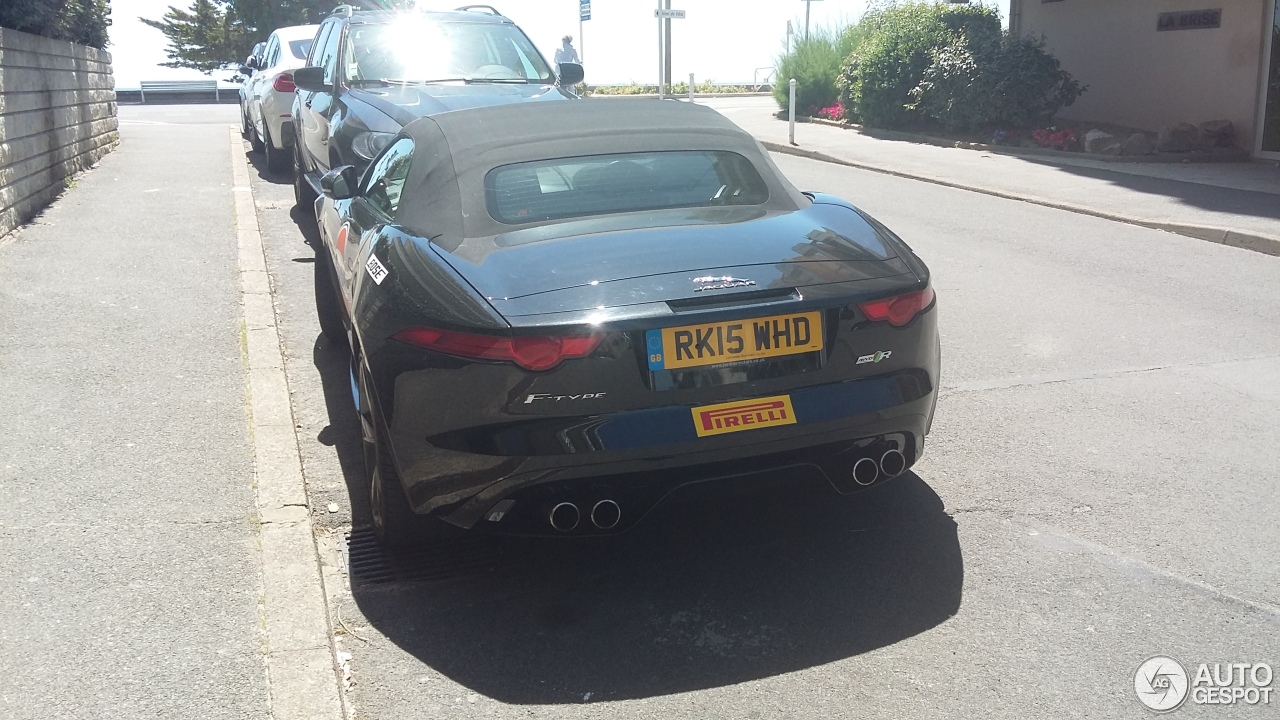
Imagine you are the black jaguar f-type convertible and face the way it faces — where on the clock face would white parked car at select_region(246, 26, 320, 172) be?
The white parked car is roughly at 1 o'clock from the black jaguar f-type convertible.

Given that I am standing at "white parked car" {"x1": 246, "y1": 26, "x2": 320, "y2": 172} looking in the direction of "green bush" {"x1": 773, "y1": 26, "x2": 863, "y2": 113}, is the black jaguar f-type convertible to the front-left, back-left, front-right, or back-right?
back-right

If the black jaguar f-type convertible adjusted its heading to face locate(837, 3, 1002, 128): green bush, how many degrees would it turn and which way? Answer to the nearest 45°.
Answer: approximately 45° to its right

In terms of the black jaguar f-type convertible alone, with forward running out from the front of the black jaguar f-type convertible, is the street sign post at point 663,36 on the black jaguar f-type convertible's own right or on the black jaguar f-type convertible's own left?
on the black jaguar f-type convertible's own right

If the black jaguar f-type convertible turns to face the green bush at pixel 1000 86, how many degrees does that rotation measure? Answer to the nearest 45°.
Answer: approximately 45° to its right

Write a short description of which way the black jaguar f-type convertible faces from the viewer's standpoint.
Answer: facing away from the viewer and to the left of the viewer

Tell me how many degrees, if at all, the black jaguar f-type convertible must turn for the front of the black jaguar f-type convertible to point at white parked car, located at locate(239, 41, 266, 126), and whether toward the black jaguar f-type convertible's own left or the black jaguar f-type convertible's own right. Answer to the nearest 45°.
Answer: approximately 45° to the black jaguar f-type convertible's own right
